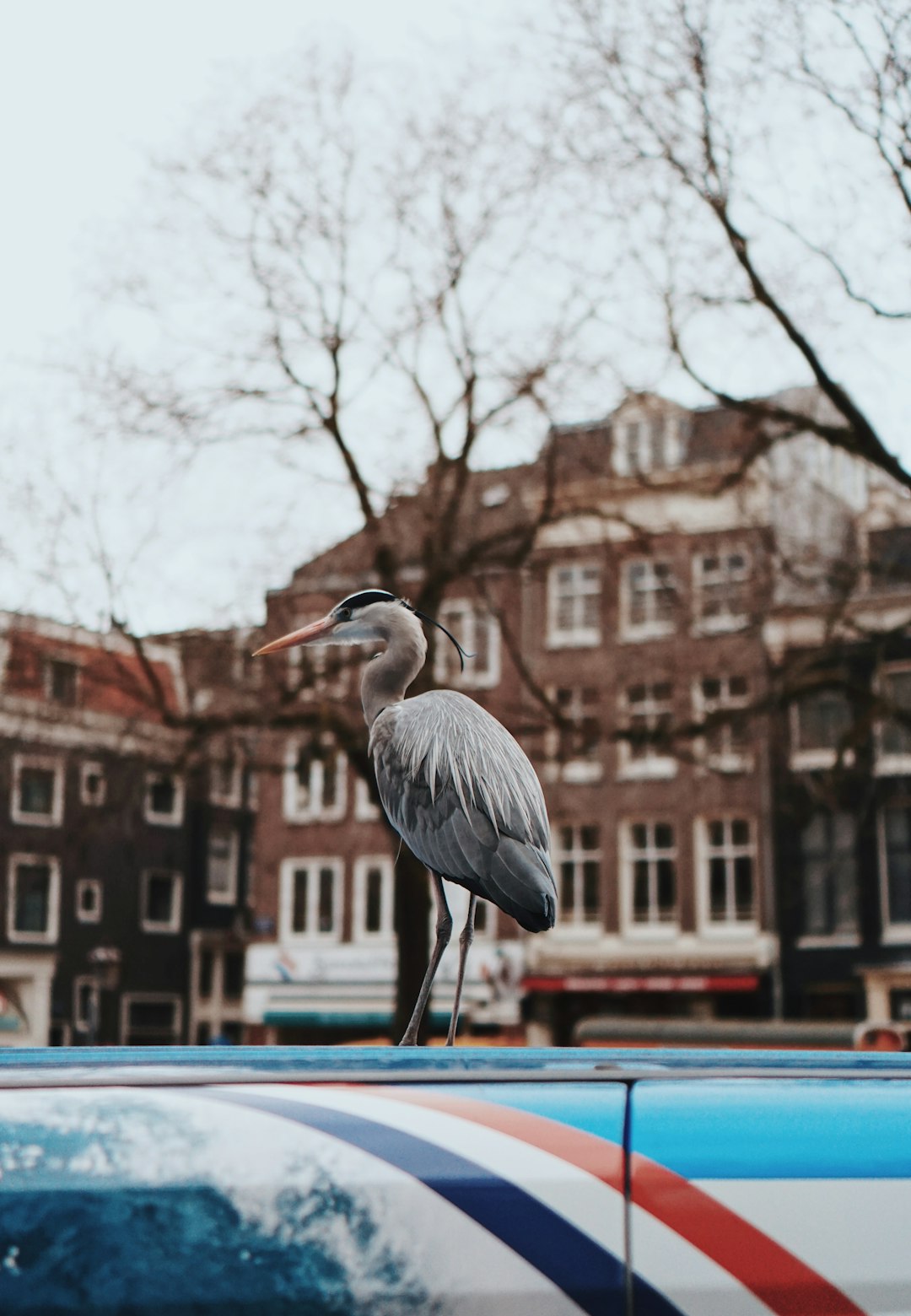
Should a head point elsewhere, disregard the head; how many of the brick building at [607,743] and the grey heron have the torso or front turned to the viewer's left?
1

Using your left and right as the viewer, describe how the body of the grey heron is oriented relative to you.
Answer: facing to the left of the viewer

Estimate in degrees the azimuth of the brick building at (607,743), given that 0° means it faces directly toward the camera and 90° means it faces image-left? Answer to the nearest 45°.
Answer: approximately 0°

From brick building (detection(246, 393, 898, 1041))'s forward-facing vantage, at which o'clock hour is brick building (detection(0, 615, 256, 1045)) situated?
brick building (detection(0, 615, 256, 1045)) is roughly at 4 o'clock from brick building (detection(246, 393, 898, 1041)).

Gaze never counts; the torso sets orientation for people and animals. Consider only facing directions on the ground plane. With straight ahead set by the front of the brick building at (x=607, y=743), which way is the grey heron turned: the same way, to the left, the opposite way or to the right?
to the right

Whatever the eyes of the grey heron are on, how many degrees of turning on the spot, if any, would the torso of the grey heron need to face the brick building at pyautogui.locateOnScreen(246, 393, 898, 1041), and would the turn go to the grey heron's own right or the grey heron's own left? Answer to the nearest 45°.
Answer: approximately 90° to the grey heron's own right

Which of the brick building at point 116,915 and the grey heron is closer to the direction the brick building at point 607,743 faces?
the grey heron

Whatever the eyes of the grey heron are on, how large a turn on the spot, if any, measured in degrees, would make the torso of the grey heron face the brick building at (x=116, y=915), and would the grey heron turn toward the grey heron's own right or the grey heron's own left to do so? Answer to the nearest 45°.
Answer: approximately 90° to the grey heron's own right

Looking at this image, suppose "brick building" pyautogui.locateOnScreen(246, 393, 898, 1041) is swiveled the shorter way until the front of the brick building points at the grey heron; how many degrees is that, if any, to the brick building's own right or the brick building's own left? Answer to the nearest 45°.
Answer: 0° — it already faces it
